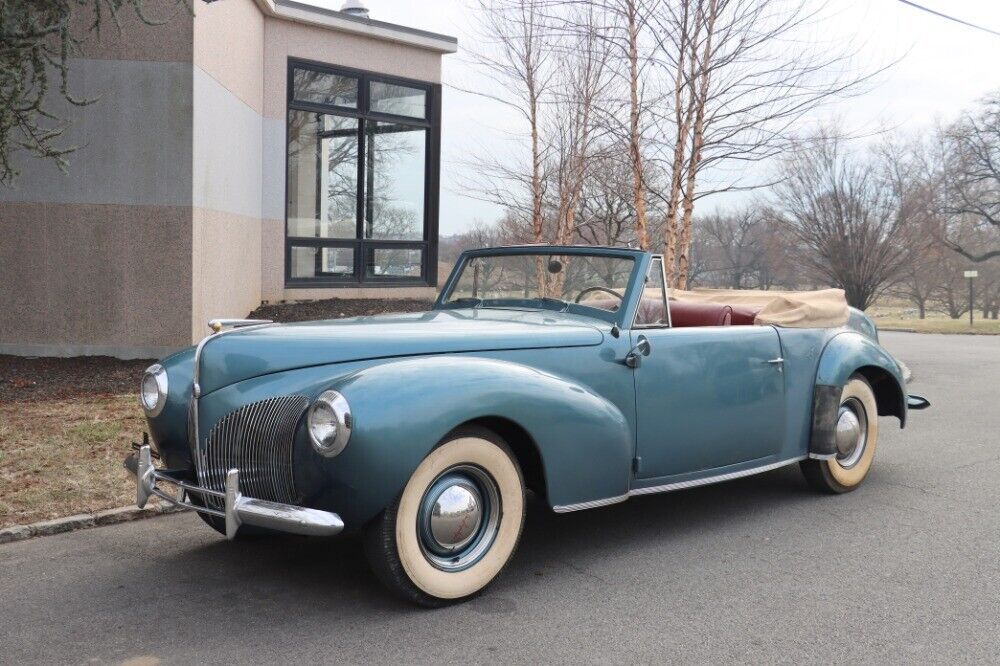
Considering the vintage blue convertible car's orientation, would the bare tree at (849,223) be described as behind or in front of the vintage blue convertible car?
behind

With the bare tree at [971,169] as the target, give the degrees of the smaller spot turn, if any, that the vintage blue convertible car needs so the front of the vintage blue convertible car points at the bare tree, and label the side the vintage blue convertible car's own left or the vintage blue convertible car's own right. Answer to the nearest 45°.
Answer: approximately 180°

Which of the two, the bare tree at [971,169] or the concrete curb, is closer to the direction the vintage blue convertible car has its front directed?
the concrete curb

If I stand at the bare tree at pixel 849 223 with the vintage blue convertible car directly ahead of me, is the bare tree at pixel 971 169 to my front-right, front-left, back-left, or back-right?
back-left

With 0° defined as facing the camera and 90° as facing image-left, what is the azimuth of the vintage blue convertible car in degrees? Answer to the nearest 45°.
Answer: approximately 45°

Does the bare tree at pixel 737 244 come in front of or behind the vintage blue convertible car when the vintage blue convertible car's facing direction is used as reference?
behind

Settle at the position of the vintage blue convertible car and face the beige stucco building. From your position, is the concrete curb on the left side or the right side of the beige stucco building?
left
